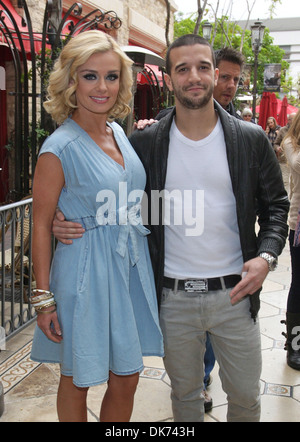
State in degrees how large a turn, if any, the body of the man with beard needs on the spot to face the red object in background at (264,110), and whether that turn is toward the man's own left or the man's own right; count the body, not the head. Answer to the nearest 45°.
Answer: approximately 180°

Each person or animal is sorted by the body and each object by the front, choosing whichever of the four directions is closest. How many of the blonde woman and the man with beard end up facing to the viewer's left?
0

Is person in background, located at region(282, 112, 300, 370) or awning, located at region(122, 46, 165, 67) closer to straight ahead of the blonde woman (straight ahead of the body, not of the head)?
the person in background

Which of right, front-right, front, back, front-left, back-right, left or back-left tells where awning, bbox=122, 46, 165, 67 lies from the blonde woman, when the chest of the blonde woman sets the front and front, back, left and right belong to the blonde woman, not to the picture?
back-left

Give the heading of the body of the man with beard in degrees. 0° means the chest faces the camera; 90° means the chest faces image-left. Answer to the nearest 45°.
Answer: approximately 0°

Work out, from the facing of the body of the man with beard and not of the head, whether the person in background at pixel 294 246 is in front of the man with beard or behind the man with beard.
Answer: behind

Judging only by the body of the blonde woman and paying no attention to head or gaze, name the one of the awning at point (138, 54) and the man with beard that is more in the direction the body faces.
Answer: the man with beard

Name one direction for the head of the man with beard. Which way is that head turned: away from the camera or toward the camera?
toward the camera

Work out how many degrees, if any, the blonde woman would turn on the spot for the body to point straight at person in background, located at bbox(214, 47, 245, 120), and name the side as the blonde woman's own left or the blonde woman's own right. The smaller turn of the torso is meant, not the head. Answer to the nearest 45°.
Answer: approximately 90° to the blonde woman's own left

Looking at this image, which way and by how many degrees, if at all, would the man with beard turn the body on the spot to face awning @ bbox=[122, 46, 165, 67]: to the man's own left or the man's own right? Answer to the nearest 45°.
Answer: approximately 180°

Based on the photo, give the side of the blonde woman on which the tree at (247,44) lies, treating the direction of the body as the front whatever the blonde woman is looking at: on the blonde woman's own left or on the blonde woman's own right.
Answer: on the blonde woman's own left

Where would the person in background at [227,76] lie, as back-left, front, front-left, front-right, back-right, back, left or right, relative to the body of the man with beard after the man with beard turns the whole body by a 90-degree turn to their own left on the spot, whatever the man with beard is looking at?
left

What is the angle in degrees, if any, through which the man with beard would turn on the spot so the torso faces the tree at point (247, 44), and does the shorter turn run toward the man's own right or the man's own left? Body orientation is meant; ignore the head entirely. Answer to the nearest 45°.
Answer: approximately 180°

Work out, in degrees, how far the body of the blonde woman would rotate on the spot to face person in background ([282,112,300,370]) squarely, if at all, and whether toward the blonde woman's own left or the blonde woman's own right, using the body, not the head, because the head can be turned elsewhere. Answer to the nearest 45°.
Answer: approximately 90° to the blonde woman's own left
